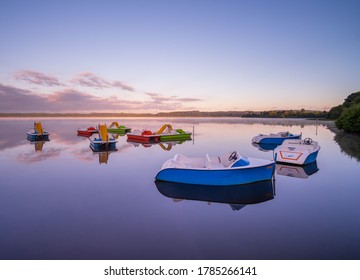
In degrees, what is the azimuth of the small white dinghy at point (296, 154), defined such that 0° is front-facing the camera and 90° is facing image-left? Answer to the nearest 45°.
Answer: approximately 225°

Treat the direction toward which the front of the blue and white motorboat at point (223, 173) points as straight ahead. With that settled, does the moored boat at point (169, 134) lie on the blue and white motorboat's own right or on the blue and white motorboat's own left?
on the blue and white motorboat's own left

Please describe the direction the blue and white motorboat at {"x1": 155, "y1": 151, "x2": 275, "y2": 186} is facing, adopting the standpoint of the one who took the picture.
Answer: facing to the right of the viewer

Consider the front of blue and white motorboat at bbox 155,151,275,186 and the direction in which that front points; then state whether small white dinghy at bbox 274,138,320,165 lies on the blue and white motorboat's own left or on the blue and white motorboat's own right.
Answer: on the blue and white motorboat's own left

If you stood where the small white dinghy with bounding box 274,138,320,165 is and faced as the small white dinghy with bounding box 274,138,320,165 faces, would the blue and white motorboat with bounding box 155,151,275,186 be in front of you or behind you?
behind

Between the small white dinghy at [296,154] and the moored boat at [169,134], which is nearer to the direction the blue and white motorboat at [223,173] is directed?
the small white dinghy

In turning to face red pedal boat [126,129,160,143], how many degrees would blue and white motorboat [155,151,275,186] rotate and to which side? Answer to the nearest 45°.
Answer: approximately 135° to its left
